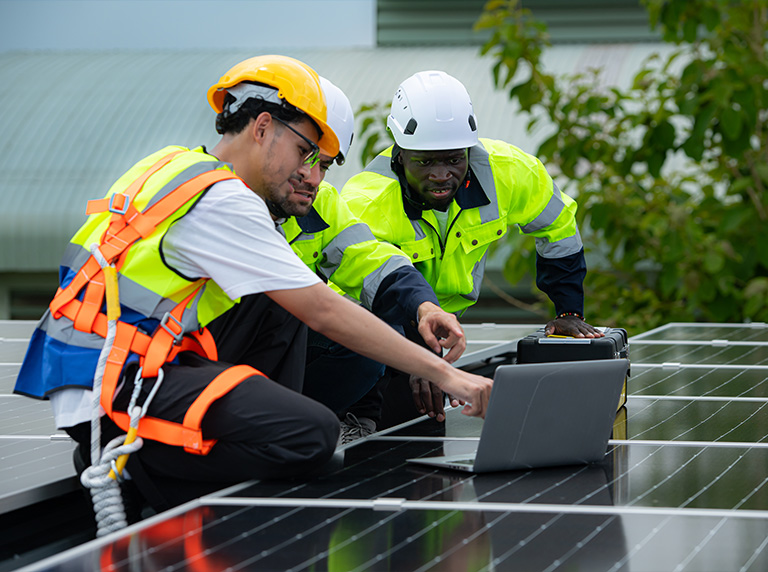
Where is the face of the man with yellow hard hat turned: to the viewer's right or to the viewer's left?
to the viewer's right

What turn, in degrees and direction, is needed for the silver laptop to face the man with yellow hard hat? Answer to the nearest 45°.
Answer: approximately 45° to its left

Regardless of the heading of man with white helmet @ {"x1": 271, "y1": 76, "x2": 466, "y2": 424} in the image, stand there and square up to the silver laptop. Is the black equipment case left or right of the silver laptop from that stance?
left

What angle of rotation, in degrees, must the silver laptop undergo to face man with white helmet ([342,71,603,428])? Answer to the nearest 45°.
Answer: approximately 45° to its right

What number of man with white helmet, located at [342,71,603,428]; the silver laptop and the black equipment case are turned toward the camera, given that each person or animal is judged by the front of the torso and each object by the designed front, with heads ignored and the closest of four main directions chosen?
2

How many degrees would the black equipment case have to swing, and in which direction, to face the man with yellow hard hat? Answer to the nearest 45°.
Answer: approximately 45° to its right

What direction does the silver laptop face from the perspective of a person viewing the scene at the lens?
facing away from the viewer and to the left of the viewer

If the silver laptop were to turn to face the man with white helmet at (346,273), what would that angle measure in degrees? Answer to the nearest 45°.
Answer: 0° — it already faces them

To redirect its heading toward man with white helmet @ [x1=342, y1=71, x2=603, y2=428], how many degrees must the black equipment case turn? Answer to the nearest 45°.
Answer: approximately 135° to its right

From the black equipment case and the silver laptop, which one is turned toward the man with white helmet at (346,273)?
the silver laptop

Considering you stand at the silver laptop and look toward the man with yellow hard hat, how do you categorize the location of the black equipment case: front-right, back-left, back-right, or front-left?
back-right
